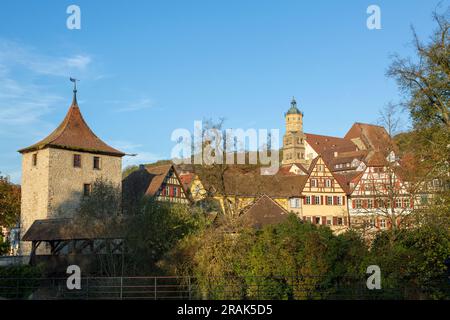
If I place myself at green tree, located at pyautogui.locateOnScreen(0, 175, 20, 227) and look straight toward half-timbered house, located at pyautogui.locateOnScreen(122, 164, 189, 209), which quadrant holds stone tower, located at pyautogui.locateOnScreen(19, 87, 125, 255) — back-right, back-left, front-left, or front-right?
front-right

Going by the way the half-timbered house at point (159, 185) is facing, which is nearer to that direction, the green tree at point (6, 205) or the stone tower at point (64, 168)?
the stone tower

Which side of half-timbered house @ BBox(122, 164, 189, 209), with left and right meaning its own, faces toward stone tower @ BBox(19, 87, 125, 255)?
right

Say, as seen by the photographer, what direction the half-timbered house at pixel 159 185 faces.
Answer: facing the viewer and to the right of the viewer

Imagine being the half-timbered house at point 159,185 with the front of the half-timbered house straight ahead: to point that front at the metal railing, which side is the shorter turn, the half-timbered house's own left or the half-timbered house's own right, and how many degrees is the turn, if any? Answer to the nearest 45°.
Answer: approximately 45° to the half-timbered house's own right
